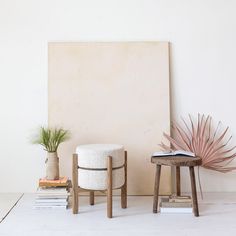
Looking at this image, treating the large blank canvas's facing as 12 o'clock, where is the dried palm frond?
The dried palm frond is roughly at 9 o'clock from the large blank canvas.

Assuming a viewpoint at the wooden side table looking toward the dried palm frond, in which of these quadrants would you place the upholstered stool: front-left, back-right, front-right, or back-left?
back-left

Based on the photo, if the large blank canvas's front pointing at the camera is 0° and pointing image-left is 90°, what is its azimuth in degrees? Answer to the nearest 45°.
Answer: approximately 0°

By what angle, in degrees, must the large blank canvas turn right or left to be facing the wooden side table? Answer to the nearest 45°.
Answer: approximately 45° to its left
